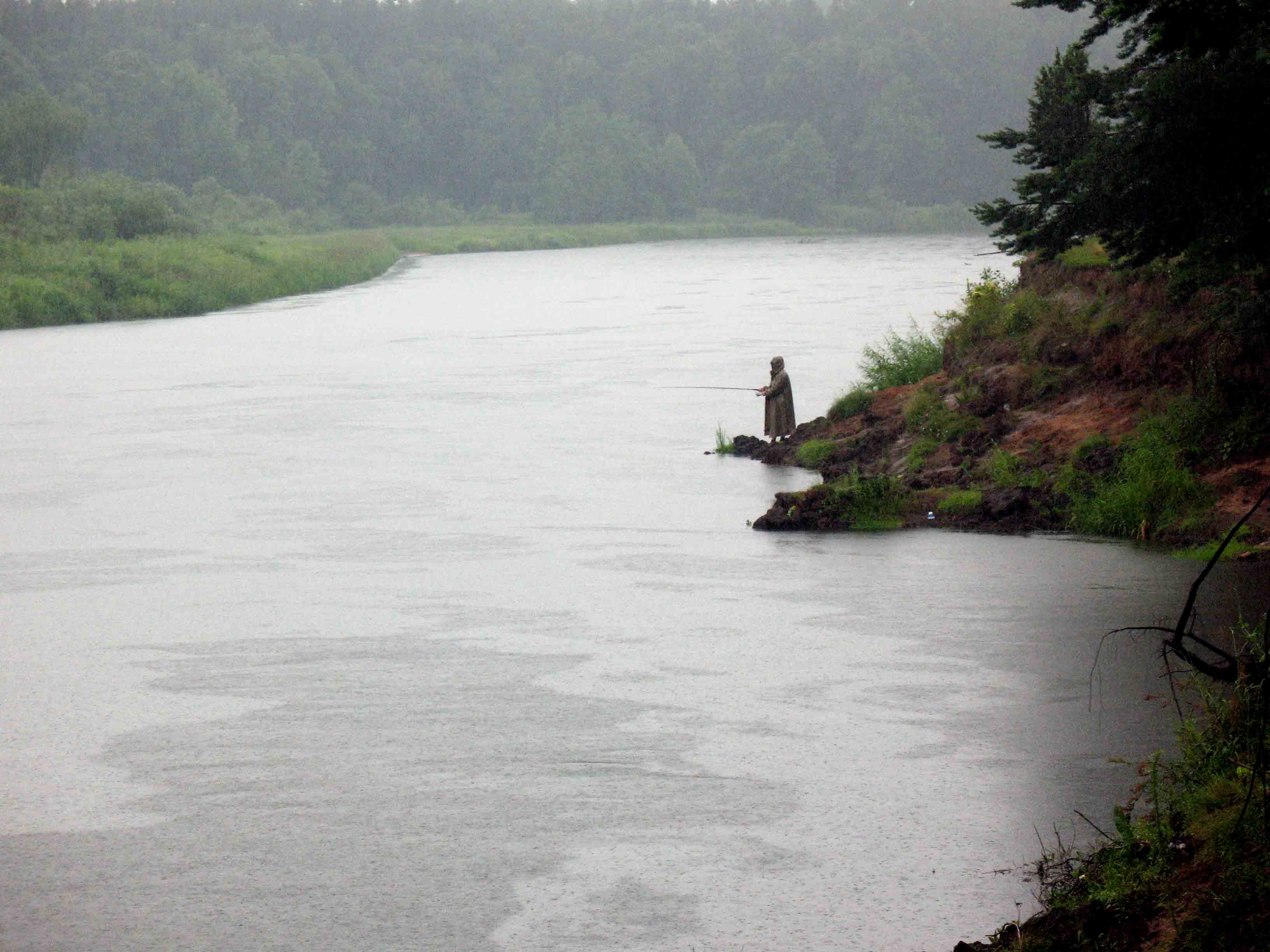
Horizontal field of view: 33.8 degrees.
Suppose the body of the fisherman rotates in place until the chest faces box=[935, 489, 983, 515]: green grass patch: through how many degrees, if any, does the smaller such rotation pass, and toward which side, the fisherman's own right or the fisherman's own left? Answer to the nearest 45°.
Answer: approximately 90° to the fisherman's own left

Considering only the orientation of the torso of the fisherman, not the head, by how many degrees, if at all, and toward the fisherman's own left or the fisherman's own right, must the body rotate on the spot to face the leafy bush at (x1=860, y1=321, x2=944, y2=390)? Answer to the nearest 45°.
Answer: approximately 135° to the fisherman's own right

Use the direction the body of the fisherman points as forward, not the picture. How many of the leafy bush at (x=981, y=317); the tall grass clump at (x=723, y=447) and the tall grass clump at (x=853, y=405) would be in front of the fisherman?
1

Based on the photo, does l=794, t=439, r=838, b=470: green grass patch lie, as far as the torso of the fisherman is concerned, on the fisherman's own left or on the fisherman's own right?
on the fisherman's own left

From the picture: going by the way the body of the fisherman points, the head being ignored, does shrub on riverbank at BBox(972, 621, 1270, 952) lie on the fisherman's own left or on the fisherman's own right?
on the fisherman's own left

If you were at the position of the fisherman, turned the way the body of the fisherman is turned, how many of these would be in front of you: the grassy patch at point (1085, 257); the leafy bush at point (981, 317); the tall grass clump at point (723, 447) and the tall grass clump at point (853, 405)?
1

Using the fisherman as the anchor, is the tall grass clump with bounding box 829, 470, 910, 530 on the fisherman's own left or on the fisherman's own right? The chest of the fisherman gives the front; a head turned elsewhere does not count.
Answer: on the fisherman's own left

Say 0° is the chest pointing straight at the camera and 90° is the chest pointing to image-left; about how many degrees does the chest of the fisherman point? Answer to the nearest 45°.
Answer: approximately 90°

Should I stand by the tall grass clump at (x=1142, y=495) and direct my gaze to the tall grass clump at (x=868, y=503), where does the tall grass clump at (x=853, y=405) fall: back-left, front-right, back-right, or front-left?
front-right

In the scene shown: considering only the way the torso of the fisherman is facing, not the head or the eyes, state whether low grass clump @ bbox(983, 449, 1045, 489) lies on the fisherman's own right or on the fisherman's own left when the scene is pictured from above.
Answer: on the fisherman's own left
